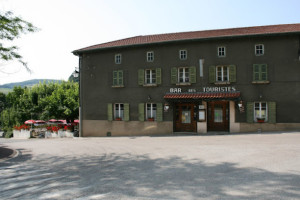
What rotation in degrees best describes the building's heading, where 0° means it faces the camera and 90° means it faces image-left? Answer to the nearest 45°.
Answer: approximately 0°
